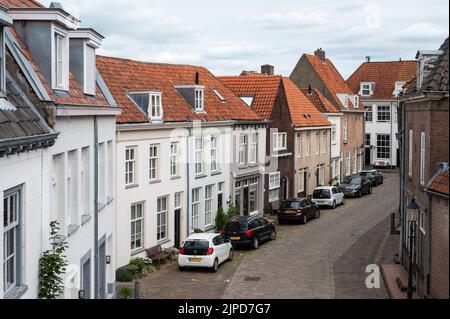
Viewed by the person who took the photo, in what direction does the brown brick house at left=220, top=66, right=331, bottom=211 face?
facing the viewer and to the right of the viewer

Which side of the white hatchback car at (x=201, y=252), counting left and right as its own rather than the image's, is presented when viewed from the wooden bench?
left

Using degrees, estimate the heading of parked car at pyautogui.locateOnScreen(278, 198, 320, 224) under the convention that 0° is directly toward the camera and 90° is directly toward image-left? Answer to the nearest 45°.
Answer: approximately 225°

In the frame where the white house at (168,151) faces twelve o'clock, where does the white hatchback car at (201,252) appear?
The white hatchback car is roughly at 1 o'clock from the white house.

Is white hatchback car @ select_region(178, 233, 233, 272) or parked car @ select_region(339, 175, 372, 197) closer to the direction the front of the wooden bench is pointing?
the white hatchback car

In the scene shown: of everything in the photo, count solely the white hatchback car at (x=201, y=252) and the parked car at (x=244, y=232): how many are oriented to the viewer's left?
0

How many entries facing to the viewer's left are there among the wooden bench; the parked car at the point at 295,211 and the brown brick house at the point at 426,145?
1

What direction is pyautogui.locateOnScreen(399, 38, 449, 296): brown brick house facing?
to the viewer's left

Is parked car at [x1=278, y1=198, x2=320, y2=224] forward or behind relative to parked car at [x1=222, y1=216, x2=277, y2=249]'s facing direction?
forward

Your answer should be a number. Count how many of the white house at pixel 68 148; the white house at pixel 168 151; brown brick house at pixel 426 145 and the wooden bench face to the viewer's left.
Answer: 1

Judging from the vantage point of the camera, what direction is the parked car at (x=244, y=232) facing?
facing away from the viewer and to the right of the viewer

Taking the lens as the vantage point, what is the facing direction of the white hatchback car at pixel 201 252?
facing away from the viewer and to the right of the viewer

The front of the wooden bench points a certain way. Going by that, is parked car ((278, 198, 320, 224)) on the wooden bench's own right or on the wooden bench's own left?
on the wooden bench's own left

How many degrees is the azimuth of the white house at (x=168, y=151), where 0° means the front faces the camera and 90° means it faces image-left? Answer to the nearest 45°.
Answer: approximately 315°
